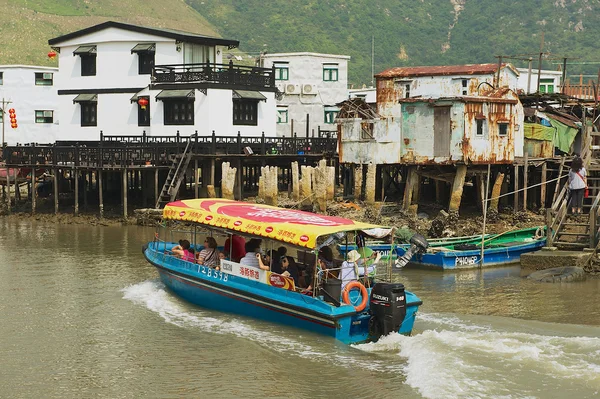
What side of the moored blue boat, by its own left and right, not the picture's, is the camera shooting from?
right

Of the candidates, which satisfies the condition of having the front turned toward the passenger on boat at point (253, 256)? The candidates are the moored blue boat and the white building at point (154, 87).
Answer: the white building

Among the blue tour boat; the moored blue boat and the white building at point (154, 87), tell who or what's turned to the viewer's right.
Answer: the moored blue boat

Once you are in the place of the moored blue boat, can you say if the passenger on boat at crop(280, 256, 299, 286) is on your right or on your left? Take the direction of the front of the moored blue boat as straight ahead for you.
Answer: on your right

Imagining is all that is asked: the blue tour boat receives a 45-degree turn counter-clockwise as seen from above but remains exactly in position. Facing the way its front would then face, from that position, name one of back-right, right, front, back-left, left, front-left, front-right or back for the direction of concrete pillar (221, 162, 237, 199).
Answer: right

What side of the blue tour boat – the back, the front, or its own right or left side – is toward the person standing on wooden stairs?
right

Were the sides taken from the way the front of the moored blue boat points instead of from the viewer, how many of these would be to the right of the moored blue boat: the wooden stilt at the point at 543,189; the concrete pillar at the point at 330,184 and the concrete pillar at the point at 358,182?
0

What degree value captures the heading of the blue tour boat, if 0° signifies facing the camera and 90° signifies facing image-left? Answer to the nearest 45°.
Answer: approximately 135°

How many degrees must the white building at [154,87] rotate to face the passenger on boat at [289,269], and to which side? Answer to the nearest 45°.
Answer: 0° — it already faces them

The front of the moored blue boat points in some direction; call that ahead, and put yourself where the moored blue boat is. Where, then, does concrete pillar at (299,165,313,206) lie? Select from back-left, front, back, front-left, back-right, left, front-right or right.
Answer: back-left

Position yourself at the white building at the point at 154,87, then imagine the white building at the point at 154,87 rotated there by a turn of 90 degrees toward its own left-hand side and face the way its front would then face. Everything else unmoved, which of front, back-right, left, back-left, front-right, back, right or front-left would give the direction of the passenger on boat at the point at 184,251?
right

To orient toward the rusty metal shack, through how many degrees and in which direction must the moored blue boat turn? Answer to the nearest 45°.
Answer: approximately 90° to its left

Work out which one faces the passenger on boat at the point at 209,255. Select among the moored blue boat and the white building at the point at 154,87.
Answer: the white building

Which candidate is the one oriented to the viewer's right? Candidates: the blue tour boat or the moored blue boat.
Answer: the moored blue boat

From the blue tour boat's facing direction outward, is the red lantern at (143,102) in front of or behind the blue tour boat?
in front

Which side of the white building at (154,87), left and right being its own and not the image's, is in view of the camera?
front

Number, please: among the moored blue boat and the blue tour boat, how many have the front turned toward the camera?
0

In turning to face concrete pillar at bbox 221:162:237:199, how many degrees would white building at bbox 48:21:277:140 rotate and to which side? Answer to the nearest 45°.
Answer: approximately 45° to its left
